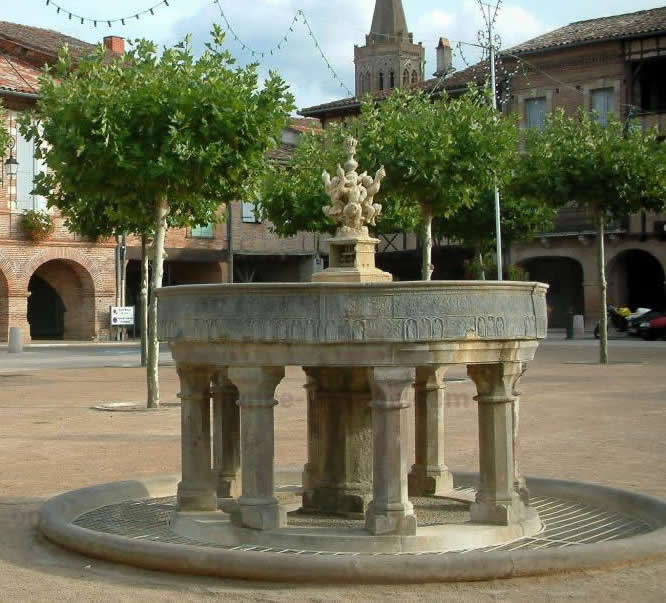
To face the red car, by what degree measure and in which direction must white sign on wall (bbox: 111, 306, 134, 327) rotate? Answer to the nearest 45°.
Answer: approximately 90° to its left

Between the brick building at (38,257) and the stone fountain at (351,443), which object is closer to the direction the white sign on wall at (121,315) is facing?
the stone fountain
